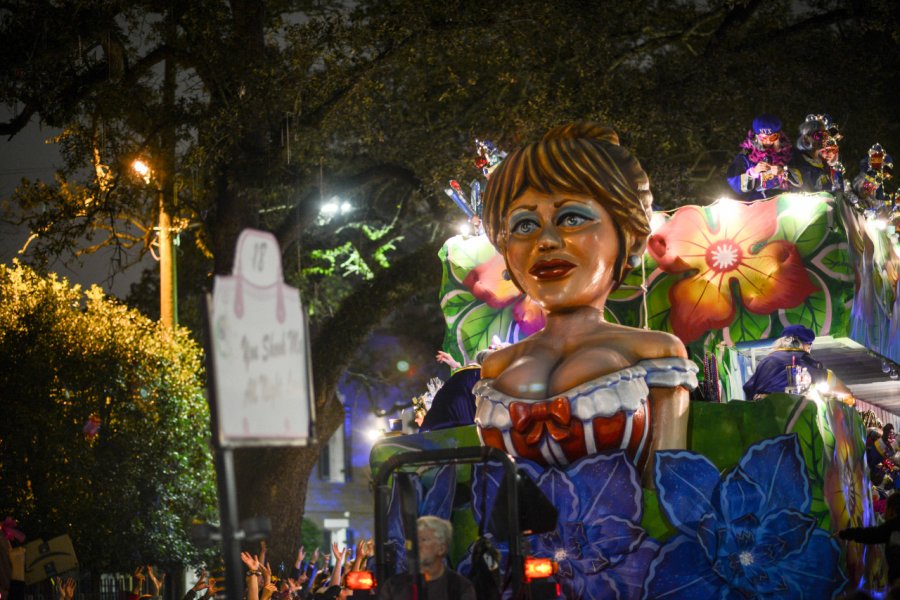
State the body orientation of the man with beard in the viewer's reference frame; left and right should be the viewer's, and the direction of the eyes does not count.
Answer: facing the viewer and to the left of the viewer

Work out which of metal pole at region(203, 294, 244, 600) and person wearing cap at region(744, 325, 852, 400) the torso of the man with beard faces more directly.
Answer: the metal pole

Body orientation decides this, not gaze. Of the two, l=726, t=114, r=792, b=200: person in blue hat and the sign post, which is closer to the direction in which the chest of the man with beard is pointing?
the sign post

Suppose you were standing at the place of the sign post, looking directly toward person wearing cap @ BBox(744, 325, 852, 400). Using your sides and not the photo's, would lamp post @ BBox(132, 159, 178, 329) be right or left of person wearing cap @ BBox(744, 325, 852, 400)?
left

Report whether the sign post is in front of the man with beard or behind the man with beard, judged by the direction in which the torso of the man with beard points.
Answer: in front

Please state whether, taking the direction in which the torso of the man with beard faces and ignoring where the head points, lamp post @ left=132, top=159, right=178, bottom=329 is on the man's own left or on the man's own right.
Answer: on the man's own right

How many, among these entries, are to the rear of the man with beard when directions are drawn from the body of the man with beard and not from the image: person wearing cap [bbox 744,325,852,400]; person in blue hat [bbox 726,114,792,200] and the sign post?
2

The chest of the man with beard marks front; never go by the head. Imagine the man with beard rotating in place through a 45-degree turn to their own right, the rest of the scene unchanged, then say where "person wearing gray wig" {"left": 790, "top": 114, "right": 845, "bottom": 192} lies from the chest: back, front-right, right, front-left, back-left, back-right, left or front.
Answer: back-right
